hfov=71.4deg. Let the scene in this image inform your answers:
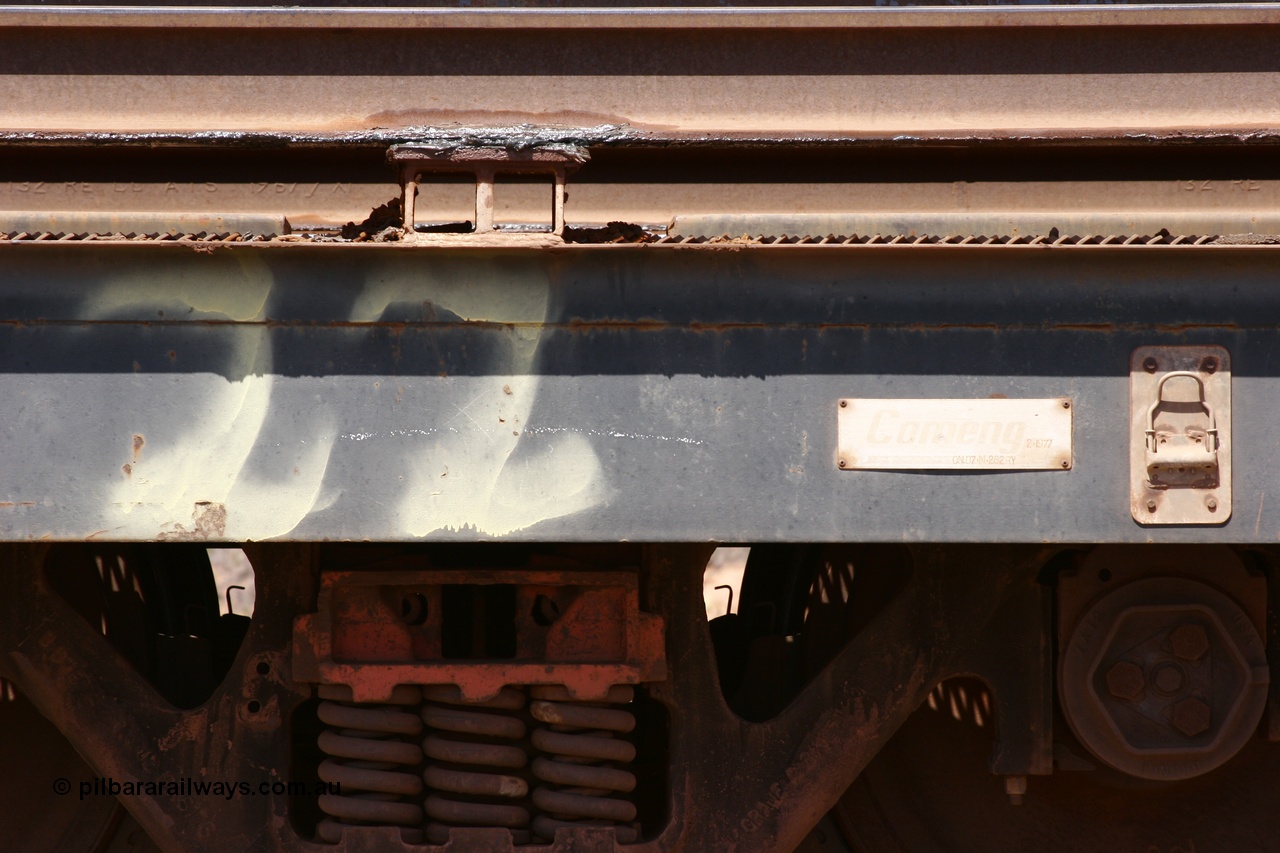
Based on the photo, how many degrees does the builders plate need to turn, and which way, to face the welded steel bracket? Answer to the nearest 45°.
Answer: approximately 90° to its right

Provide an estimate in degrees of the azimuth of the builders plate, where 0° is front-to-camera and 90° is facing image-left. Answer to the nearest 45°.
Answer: approximately 0°

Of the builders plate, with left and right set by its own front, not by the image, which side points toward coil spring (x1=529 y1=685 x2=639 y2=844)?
right

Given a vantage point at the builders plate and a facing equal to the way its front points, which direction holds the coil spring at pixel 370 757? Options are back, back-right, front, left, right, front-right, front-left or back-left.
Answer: right

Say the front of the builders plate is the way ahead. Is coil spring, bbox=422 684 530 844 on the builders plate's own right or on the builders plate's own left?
on the builders plate's own right
